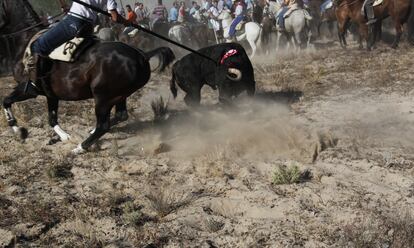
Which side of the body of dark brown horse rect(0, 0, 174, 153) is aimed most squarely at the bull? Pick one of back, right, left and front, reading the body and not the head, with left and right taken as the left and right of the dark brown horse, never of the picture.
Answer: back

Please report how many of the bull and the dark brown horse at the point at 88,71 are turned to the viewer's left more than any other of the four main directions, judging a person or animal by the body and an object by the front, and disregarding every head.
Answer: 1

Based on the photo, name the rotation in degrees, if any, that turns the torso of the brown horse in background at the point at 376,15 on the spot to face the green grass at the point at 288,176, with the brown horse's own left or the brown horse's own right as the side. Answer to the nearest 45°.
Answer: approximately 90° to the brown horse's own left

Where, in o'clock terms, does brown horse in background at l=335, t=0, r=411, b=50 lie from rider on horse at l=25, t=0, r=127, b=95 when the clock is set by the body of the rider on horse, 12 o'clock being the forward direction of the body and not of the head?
The brown horse in background is roughly at 5 o'clock from the rider on horse.

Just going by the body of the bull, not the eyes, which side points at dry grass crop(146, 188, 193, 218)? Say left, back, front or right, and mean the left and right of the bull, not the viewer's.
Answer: right

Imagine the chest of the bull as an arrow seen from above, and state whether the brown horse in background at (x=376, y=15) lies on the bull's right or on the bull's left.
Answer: on the bull's left

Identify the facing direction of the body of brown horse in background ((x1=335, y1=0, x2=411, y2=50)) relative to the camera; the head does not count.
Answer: to the viewer's left

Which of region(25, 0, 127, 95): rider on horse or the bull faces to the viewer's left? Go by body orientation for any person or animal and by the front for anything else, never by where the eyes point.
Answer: the rider on horse

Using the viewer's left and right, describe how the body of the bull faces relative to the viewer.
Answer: facing to the right of the viewer

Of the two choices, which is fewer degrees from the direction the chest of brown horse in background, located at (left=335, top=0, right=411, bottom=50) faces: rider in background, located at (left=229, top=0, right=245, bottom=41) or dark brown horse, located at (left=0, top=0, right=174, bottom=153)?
the rider in background
